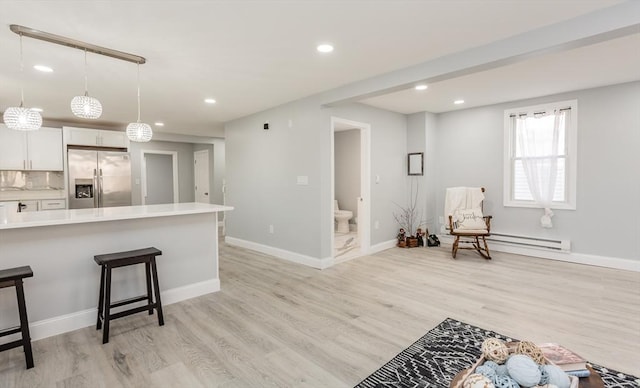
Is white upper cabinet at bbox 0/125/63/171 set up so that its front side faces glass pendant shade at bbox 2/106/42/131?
yes

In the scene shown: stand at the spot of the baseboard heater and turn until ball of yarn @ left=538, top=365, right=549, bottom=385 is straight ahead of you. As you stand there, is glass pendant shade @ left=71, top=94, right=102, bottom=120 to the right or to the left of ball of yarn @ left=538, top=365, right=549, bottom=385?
right

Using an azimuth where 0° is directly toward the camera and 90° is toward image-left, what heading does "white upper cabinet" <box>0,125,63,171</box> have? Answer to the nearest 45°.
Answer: approximately 0°

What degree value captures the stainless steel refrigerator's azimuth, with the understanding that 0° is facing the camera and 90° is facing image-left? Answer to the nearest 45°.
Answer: approximately 0°

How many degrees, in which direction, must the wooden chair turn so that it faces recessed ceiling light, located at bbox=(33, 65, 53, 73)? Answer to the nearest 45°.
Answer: approximately 45° to its right

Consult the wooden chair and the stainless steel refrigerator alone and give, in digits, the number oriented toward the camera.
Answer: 2
